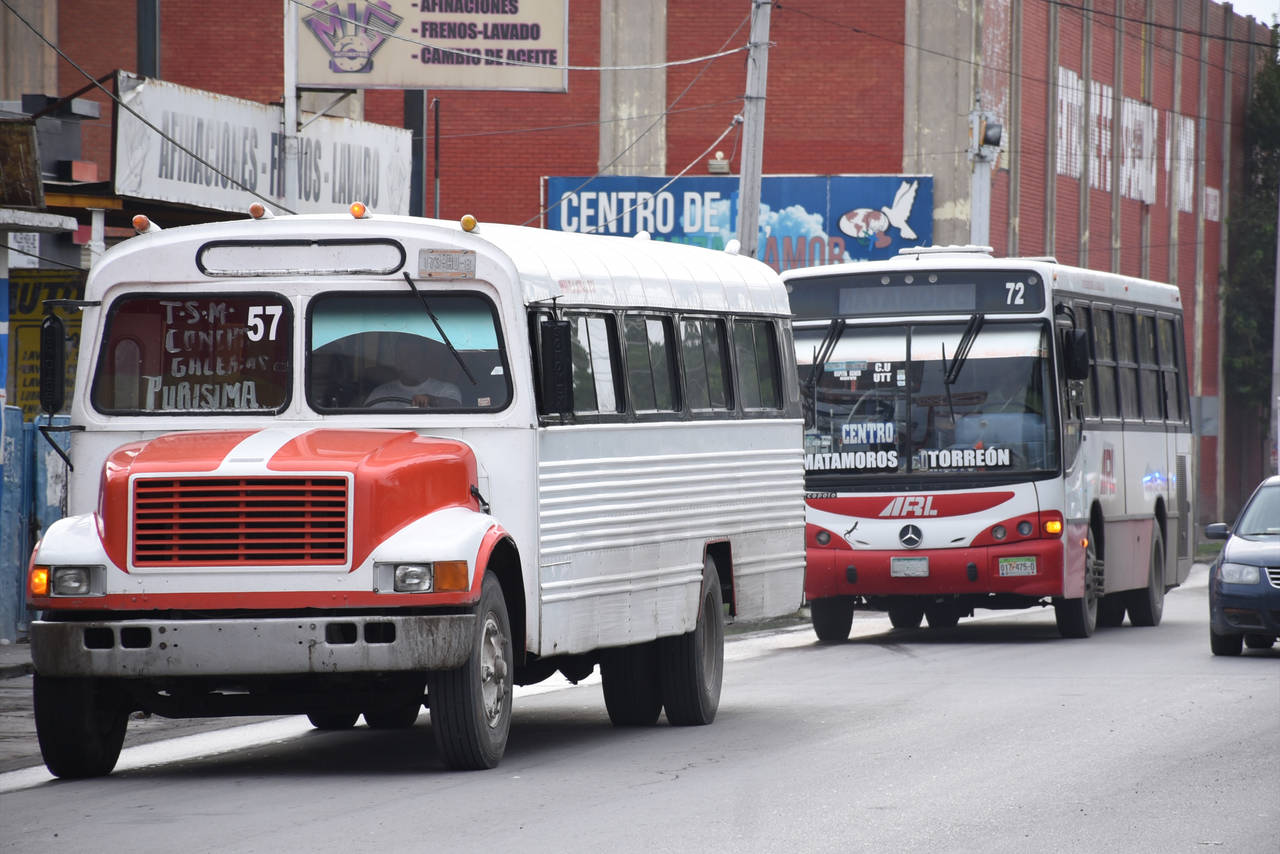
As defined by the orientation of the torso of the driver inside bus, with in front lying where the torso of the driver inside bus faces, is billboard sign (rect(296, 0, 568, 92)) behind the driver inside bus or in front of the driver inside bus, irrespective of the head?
behind
